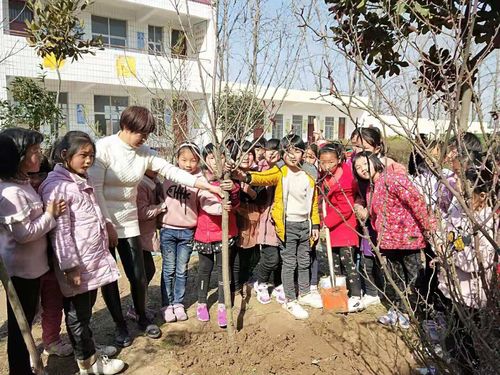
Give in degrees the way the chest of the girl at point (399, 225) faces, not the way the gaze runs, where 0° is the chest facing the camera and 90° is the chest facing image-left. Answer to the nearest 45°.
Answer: approximately 45°

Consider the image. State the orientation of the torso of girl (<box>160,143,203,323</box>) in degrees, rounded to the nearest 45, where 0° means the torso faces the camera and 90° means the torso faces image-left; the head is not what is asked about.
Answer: approximately 0°

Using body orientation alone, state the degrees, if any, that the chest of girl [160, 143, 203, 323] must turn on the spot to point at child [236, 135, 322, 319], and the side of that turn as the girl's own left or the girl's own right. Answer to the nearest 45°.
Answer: approximately 90° to the girl's own left

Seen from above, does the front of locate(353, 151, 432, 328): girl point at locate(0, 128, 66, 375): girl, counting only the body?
yes

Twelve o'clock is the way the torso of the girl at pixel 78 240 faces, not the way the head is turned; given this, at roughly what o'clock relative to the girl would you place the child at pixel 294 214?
The child is roughly at 10 o'clock from the girl.
